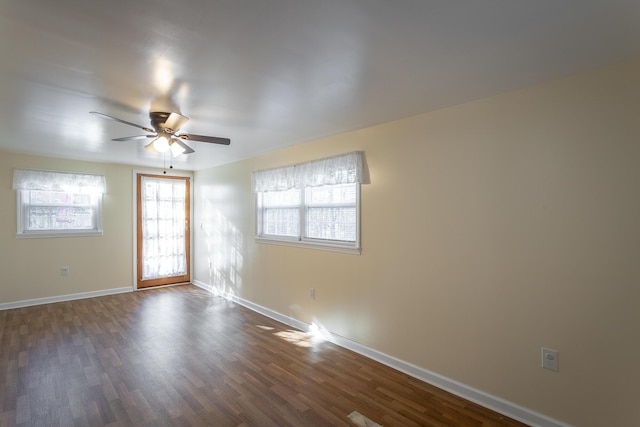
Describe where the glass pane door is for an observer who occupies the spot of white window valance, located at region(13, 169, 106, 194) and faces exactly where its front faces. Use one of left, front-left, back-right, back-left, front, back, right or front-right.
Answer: left

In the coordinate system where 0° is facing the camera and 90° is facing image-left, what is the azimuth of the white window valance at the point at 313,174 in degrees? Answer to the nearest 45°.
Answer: approximately 45°

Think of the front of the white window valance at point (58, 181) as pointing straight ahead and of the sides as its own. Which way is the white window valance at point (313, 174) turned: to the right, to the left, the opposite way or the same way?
to the right

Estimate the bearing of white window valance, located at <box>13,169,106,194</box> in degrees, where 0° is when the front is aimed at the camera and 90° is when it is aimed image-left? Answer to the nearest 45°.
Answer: approximately 0°

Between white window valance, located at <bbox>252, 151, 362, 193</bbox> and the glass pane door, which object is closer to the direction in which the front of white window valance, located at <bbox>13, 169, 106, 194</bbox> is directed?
the white window valance

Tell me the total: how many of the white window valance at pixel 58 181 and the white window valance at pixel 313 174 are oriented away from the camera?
0

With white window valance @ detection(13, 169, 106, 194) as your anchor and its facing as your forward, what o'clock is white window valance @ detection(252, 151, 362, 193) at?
white window valance @ detection(252, 151, 362, 193) is roughly at 11 o'clock from white window valance @ detection(13, 169, 106, 194).

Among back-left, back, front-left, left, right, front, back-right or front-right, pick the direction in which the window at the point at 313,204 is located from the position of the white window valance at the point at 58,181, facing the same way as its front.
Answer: front-left

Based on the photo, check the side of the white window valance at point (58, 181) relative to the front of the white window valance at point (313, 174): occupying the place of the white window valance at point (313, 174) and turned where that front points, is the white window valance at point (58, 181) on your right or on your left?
on your right

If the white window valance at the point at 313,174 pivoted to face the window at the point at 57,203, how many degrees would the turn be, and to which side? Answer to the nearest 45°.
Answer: approximately 45° to its right

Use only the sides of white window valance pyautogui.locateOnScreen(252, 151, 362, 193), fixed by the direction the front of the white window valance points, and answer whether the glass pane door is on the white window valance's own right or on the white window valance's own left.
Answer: on the white window valance's own right
